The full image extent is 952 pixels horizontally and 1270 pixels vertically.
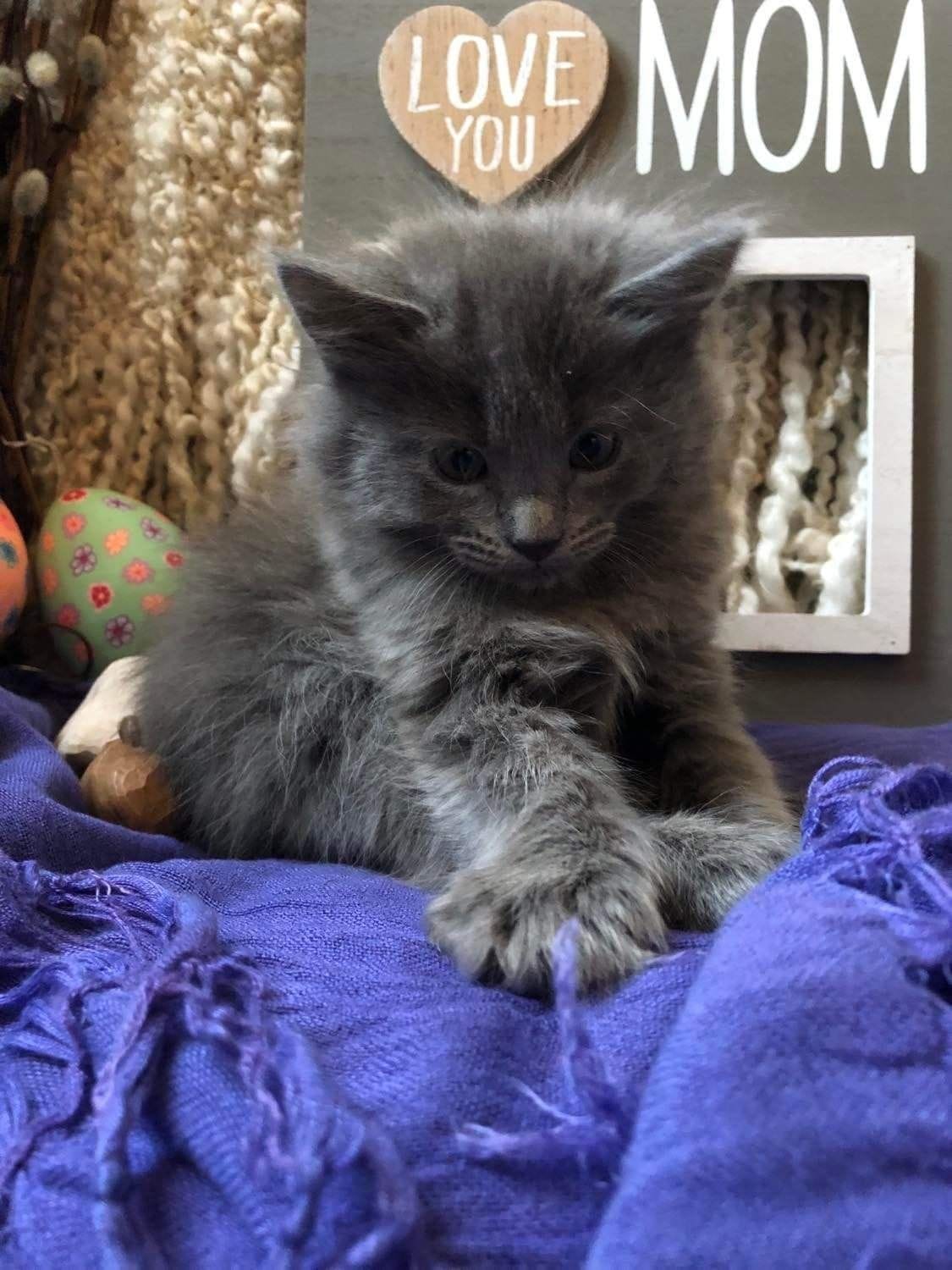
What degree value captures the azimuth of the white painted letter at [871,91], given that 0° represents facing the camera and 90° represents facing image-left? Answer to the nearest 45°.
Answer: approximately 0°

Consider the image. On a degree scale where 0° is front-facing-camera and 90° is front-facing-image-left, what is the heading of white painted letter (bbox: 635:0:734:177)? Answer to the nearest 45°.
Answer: approximately 0°

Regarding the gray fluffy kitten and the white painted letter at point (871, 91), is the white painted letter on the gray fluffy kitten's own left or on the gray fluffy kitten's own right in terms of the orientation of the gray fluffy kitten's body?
on the gray fluffy kitten's own left

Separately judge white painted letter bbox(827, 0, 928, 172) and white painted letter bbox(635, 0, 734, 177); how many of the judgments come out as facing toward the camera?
2

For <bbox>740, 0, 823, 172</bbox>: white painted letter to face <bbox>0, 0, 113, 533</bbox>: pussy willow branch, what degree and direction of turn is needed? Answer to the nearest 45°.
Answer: approximately 90° to its right

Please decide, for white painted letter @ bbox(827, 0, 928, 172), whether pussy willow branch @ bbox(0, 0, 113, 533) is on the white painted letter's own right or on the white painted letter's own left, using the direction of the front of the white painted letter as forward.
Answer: on the white painted letter's own right
